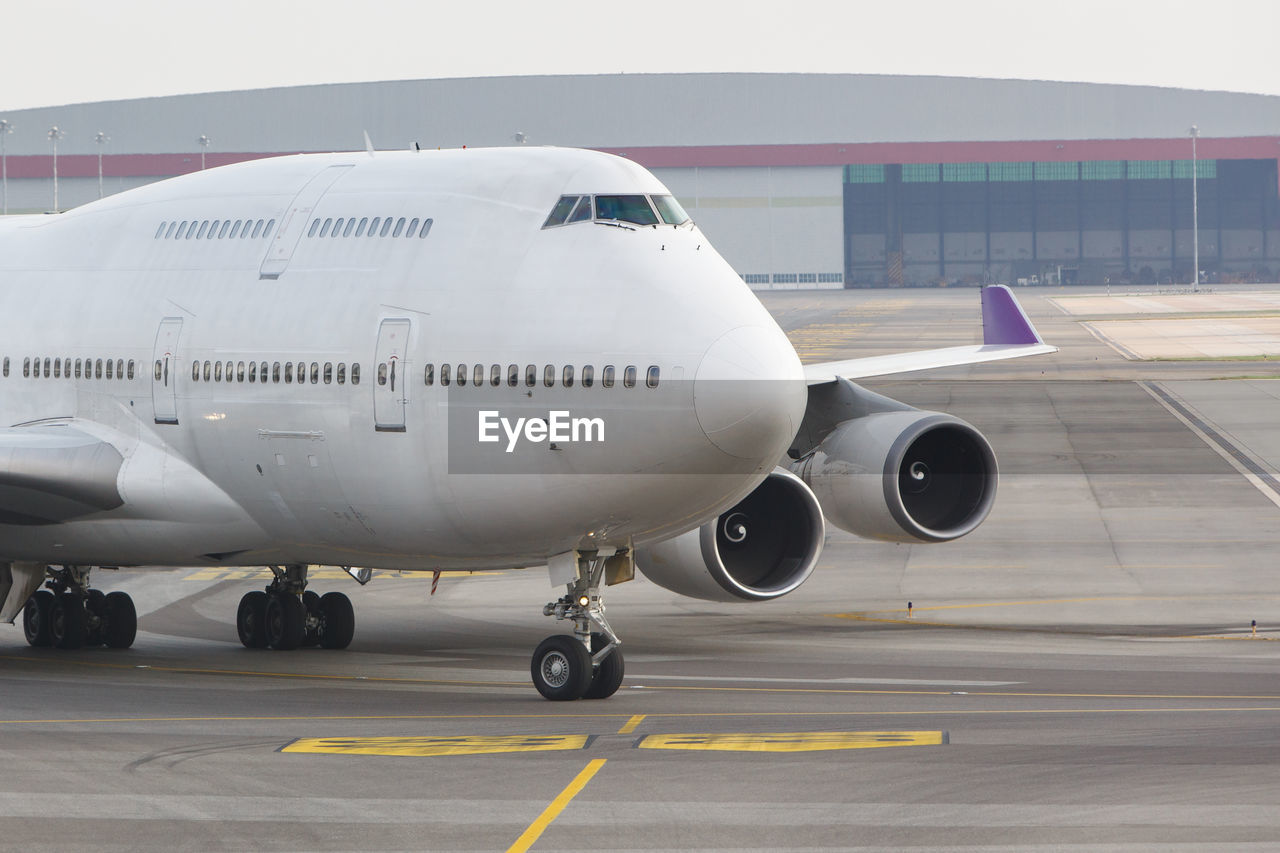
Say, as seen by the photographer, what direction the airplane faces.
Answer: facing the viewer and to the right of the viewer
